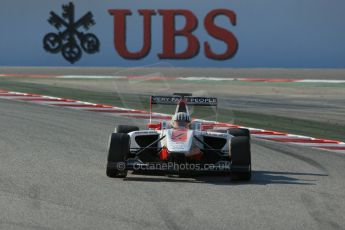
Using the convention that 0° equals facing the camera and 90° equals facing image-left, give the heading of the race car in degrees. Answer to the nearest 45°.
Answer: approximately 0°
